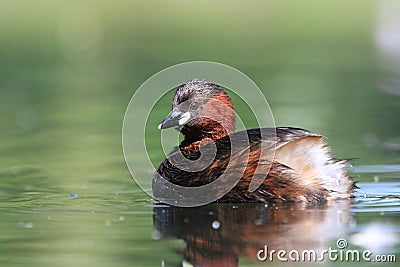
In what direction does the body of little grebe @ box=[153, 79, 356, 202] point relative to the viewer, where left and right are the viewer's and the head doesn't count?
facing to the left of the viewer
